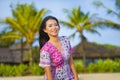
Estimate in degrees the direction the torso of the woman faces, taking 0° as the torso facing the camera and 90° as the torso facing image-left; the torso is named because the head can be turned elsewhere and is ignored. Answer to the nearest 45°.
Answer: approximately 315°

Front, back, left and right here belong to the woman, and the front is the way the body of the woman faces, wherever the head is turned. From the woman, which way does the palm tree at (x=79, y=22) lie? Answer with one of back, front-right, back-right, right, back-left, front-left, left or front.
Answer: back-left

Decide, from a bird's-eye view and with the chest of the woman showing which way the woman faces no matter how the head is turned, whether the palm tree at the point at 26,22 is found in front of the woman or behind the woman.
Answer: behind
